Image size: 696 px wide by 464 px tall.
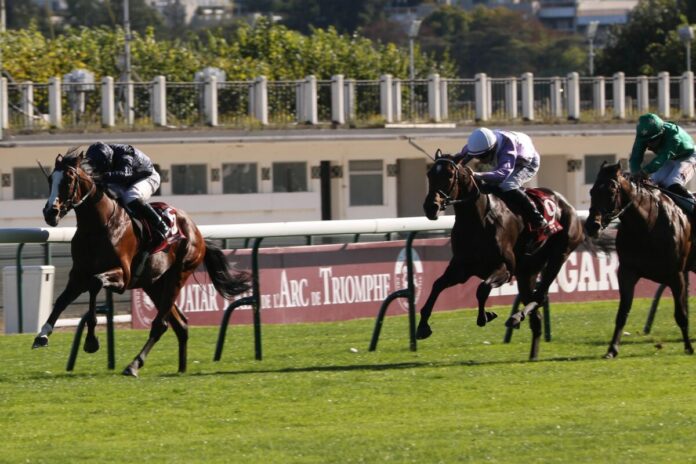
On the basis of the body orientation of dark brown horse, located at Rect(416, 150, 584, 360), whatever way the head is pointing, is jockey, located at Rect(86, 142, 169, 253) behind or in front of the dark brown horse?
in front

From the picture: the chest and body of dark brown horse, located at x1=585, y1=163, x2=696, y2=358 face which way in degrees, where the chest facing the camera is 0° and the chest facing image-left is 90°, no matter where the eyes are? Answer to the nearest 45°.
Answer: approximately 45°

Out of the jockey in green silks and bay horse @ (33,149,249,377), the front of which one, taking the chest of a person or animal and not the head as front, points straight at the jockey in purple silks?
the jockey in green silks

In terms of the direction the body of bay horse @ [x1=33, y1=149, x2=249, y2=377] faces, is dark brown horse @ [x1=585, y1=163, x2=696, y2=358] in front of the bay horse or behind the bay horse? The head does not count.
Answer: behind

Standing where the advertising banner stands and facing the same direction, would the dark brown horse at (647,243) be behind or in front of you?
in front

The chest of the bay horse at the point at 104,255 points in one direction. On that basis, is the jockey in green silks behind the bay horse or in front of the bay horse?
behind

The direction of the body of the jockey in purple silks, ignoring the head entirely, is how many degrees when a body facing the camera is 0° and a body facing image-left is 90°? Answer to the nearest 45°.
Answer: approximately 45°

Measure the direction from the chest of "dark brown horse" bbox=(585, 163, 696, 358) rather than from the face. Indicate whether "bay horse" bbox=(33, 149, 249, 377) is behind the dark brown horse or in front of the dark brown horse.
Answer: in front

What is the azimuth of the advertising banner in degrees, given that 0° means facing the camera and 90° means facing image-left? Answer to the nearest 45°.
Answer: approximately 0°

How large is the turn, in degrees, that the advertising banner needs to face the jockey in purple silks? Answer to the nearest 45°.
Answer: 0° — it already faces them
